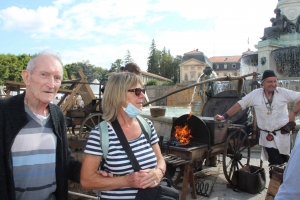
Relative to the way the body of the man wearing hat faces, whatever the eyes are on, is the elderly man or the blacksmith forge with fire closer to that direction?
the elderly man

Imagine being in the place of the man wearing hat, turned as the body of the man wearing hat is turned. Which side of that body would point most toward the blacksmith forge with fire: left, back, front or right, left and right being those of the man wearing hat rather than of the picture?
right

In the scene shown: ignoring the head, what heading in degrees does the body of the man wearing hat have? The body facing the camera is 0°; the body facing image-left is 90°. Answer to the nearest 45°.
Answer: approximately 0°

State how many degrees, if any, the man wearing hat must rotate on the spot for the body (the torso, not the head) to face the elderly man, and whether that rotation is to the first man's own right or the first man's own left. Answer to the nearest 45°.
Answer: approximately 45° to the first man's own right
